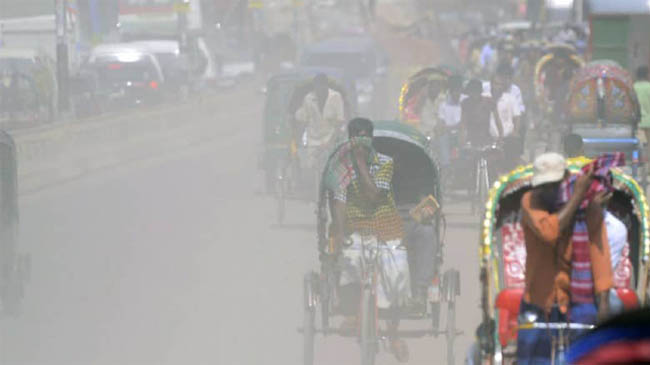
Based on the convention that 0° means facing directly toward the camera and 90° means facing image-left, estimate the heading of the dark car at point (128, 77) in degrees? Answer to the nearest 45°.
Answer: approximately 180°

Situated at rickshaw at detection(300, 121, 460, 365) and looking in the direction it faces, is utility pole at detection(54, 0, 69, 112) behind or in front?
behind

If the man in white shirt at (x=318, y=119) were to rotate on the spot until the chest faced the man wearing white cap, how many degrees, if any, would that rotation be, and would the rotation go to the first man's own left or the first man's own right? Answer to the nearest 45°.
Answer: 0° — they already face them

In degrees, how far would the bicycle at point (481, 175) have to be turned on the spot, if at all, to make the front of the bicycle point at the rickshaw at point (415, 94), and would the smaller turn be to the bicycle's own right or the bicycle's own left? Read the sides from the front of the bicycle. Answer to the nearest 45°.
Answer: approximately 180°

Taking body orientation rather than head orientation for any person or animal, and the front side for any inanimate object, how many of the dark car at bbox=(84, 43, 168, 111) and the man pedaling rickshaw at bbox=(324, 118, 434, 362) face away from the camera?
1

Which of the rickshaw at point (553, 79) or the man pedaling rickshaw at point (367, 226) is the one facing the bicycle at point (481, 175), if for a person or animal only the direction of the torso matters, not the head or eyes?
the rickshaw

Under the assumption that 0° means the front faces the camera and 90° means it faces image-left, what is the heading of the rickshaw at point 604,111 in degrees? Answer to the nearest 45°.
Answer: approximately 180°

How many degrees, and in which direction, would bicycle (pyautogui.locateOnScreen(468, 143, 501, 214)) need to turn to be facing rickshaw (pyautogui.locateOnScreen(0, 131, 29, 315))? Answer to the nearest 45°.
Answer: approximately 45° to its right

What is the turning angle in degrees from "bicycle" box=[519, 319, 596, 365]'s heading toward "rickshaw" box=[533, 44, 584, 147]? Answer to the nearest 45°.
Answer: approximately 180°

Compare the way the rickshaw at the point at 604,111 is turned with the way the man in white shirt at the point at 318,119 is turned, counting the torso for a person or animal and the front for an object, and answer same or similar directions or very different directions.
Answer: very different directions

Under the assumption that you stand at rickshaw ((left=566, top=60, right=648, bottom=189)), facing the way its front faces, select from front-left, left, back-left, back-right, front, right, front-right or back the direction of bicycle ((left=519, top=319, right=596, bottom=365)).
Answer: back

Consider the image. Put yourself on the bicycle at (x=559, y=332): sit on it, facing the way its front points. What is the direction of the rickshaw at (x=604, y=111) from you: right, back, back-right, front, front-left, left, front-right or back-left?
back

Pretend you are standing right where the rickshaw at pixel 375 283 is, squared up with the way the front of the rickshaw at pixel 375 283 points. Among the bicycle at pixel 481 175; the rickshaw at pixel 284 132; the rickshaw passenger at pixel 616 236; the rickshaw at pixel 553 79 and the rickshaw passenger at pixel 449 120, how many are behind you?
4
